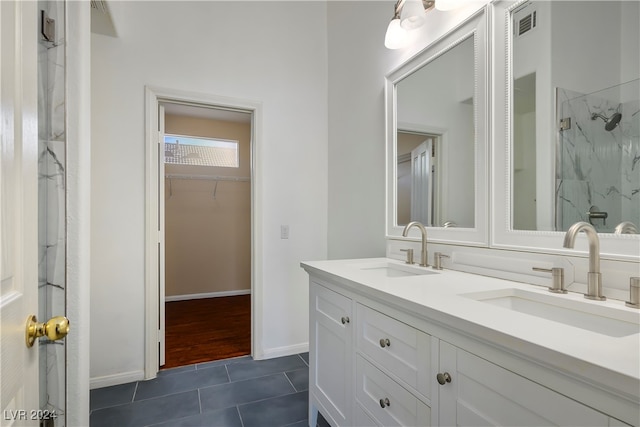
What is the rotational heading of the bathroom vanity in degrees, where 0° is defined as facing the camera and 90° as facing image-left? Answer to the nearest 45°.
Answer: approximately 45°

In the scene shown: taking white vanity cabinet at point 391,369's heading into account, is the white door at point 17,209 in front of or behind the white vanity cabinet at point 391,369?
in front

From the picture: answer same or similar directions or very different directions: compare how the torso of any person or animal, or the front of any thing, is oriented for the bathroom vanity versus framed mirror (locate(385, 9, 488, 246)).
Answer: same or similar directions

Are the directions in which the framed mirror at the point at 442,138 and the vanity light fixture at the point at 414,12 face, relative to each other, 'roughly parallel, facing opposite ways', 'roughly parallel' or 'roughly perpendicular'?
roughly parallel

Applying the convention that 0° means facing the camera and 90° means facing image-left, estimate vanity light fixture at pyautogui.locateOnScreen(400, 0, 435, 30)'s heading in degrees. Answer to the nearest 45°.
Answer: approximately 45°

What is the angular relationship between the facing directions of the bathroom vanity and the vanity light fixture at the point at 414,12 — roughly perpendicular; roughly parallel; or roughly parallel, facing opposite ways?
roughly parallel

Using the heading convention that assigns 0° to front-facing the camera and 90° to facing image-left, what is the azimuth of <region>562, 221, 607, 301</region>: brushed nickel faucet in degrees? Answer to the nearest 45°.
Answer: approximately 45°
